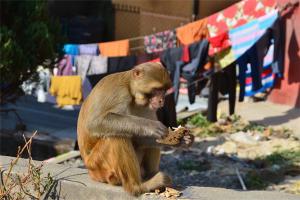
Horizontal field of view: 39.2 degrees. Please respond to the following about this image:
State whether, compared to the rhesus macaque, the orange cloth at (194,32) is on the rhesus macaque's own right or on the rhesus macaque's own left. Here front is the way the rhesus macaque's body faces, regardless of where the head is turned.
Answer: on the rhesus macaque's own left

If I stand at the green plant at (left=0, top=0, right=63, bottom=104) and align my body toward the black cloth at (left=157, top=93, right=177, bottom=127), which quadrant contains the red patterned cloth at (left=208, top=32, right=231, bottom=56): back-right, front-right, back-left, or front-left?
front-left

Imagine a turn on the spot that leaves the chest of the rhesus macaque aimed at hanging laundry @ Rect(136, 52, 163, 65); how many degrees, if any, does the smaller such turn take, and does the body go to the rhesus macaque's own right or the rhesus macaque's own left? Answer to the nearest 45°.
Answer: approximately 90° to the rhesus macaque's own left

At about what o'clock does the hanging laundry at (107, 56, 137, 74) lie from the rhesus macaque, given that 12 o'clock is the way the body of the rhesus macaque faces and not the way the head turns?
The hanging laundry is roughly at 9 o'clock from the rhesus macaque.

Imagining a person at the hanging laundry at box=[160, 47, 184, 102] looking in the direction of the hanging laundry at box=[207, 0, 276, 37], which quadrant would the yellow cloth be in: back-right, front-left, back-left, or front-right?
back-left

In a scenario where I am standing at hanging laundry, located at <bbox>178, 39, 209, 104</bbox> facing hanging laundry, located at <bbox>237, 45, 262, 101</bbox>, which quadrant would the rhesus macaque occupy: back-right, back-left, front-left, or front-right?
back-right

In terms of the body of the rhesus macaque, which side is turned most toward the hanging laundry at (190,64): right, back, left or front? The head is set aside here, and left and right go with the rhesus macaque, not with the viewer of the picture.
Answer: left

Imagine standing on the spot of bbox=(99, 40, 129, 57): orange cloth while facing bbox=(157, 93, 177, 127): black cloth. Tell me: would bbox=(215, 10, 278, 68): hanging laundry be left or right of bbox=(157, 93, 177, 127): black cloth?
left

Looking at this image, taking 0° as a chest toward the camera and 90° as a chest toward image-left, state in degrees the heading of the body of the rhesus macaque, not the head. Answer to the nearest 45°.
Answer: approximately 270°

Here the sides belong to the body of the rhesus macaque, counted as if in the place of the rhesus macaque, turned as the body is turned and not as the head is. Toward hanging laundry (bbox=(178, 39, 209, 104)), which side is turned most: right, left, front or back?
left

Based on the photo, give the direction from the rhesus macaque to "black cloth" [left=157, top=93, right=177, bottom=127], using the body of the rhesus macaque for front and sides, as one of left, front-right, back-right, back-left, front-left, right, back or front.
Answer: left
